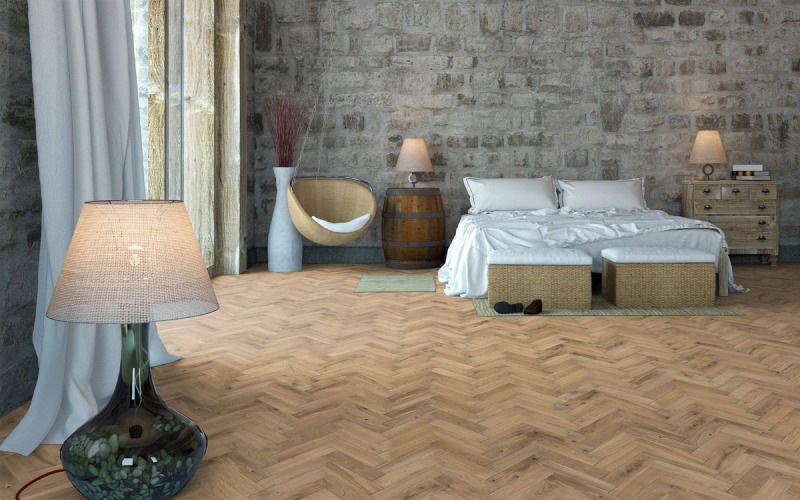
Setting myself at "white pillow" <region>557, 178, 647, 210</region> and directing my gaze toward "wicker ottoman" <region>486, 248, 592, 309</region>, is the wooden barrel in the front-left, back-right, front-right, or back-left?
front-right

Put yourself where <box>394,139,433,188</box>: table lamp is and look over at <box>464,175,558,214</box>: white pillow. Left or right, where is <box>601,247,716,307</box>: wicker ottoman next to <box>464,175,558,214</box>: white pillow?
right

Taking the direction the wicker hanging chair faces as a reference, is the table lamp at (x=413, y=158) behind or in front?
in front

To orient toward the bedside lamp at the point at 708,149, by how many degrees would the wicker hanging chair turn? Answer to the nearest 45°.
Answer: approximately 45° to its left

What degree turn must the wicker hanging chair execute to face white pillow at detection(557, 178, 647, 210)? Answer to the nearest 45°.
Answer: approximately 45° to its left

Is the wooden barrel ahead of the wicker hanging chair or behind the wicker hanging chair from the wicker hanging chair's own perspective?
ahead

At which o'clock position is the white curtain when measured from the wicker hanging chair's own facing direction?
The white curtain is roughly at 2 o'clock from the wicker hanging chair.

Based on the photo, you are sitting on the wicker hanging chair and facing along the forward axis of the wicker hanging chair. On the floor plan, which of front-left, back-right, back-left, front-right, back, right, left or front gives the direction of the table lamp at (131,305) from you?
front-right

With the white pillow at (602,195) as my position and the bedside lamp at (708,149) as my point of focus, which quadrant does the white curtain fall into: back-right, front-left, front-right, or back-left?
back-right

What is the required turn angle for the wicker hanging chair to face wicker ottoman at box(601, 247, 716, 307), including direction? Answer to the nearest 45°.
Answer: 0° — it already faces it

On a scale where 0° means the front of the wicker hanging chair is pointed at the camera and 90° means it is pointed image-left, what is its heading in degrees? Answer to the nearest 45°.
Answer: approximately 315°
